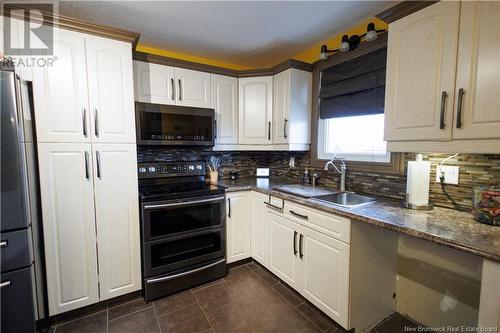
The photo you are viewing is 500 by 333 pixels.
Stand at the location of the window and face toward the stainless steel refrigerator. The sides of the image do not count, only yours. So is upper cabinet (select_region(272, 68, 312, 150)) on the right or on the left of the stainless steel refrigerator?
right

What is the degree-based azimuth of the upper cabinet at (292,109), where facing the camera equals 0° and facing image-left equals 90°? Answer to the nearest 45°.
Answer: approximately 45°

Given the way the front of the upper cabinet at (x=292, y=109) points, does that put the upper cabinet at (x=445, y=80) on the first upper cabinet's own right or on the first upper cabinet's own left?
on the first upper cabinet's own left

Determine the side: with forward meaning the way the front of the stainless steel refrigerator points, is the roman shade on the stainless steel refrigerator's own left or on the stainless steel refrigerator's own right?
on the stainless steel refrigerator's own left

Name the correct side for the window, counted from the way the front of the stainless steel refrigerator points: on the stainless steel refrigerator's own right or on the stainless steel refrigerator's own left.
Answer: on the stainless steel refrigerator's own left

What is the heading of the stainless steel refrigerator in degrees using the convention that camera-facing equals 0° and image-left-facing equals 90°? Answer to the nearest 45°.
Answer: approximately 0°

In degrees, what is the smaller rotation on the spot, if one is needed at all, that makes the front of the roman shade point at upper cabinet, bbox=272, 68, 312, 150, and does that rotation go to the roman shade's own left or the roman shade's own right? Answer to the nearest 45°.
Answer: approximately 45° to the roman shade's own right
